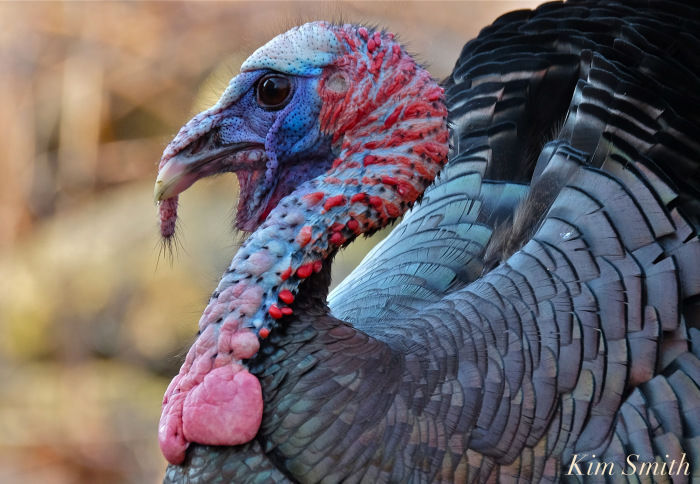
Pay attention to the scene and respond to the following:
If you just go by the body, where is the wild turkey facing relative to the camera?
to the viewer's left
